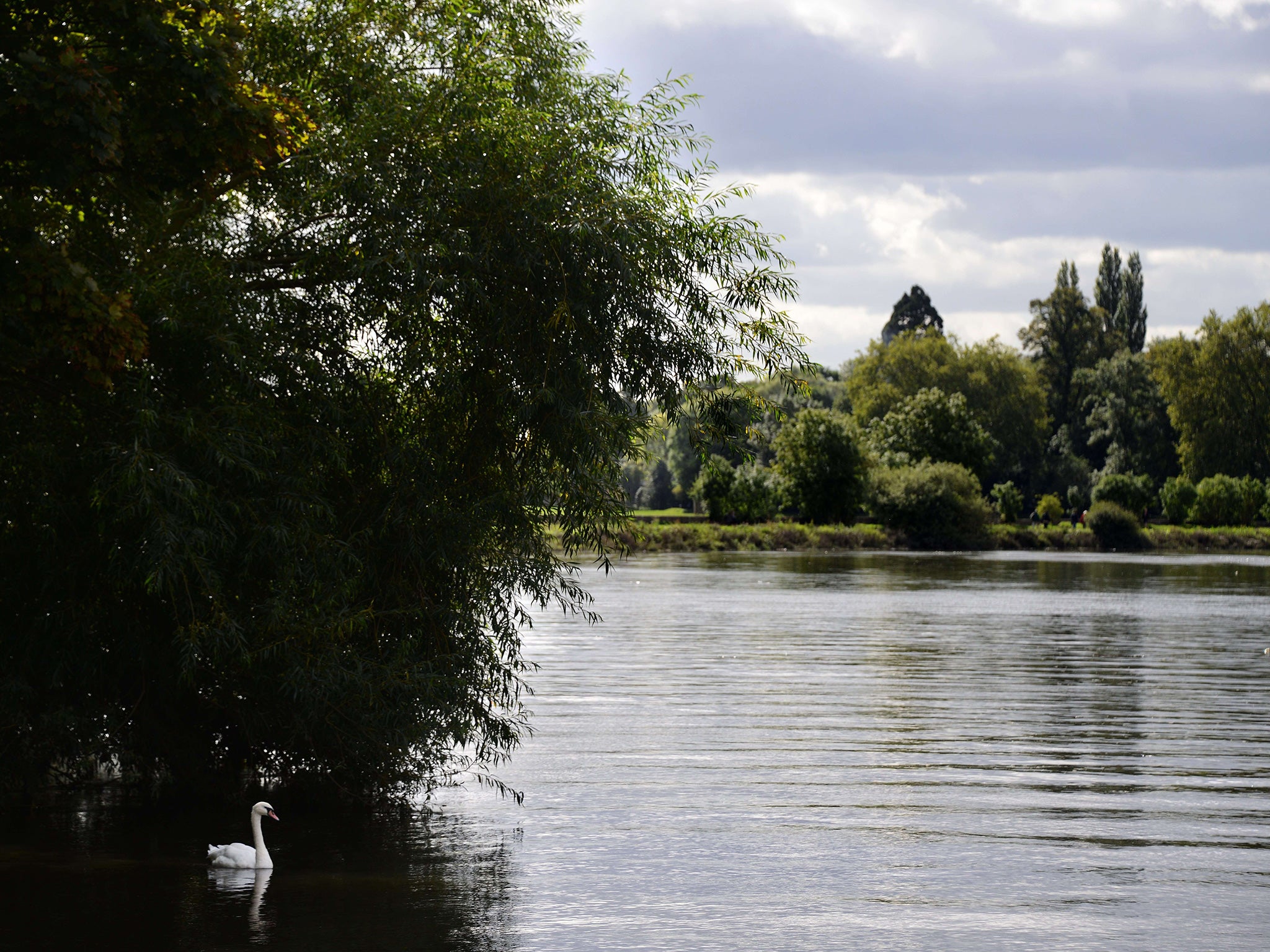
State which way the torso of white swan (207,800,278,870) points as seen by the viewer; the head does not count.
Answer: to the viewer's right
